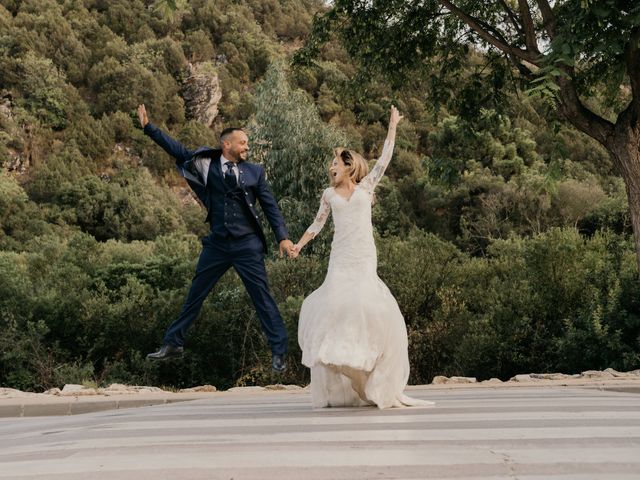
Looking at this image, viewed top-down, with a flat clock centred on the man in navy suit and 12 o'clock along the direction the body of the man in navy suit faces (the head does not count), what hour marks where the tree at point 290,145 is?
The tree is roughly at 6 o'clock from the man in navy suit.

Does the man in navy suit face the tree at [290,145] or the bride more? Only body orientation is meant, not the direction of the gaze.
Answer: the bride

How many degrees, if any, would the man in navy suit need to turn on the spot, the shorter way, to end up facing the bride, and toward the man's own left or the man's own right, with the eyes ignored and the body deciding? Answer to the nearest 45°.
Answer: approximately 45° to the man's own left

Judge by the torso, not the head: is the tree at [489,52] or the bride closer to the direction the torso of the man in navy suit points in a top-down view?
the bride

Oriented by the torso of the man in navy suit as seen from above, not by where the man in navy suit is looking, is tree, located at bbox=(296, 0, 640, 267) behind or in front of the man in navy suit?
behind

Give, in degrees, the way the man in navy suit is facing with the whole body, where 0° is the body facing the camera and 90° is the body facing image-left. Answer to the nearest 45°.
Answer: approximately 0°

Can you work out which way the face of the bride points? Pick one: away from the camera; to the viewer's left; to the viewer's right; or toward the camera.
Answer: to the viewer's left

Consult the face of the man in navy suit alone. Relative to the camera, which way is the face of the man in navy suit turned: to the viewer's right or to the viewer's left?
to the viewer's right
